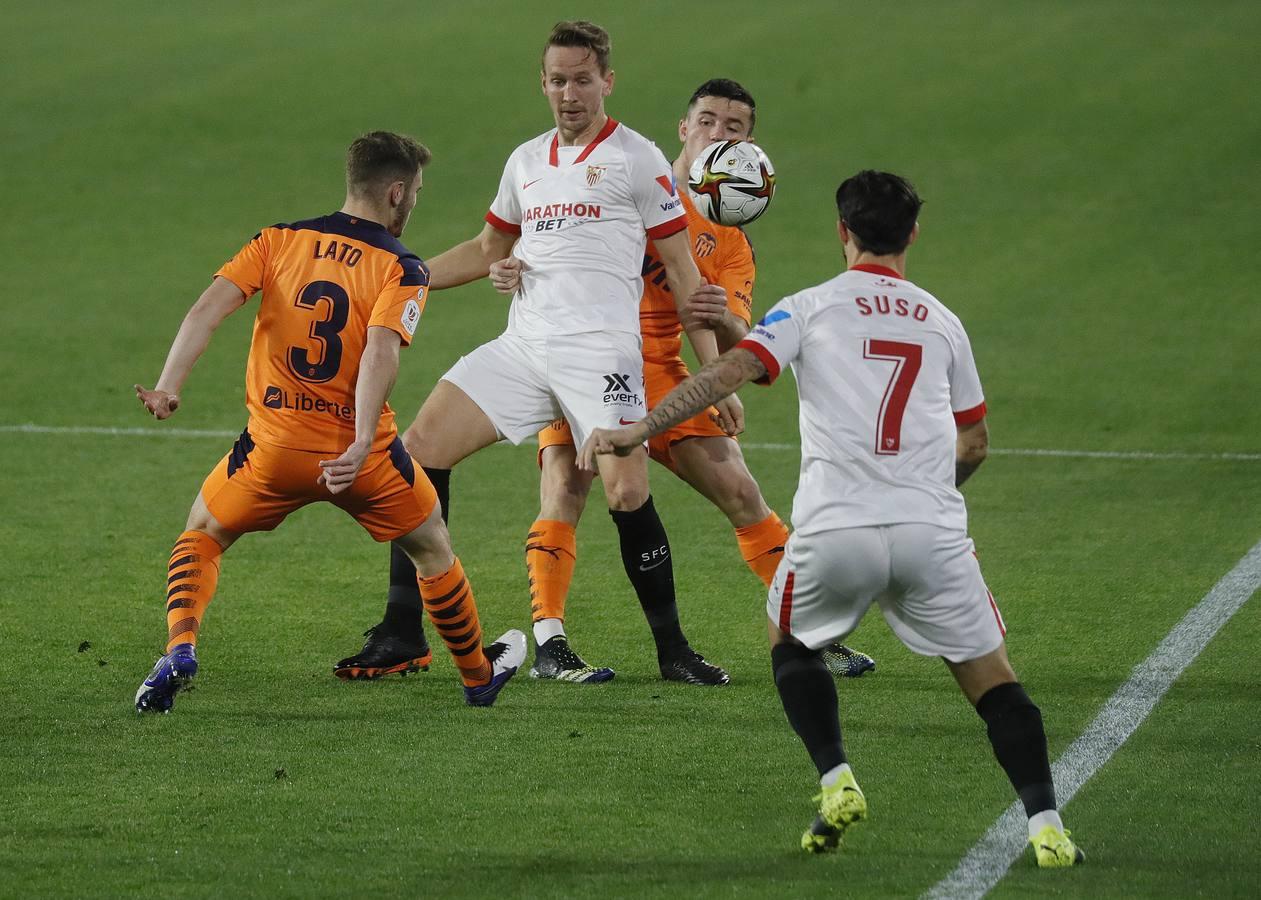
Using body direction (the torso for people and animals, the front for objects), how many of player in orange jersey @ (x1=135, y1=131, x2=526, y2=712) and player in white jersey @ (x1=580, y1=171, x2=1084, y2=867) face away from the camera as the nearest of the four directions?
2

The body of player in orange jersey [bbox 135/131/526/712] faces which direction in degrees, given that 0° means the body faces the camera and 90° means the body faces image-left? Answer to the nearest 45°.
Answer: approximately 180°

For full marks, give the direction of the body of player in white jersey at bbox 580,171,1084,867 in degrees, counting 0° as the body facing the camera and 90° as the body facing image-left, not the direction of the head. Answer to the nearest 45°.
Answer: approximately 180°

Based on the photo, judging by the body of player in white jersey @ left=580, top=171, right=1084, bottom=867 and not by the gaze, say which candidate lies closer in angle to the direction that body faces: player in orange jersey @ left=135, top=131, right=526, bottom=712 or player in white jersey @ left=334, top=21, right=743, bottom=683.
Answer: the player in white jersey

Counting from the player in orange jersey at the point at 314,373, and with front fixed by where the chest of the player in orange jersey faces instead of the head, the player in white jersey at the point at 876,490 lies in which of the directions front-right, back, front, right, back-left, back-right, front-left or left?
back-right

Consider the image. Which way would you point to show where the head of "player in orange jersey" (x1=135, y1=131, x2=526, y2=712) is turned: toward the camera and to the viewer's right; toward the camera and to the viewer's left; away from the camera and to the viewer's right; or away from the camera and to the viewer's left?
away from the camera and to the viewer's right
